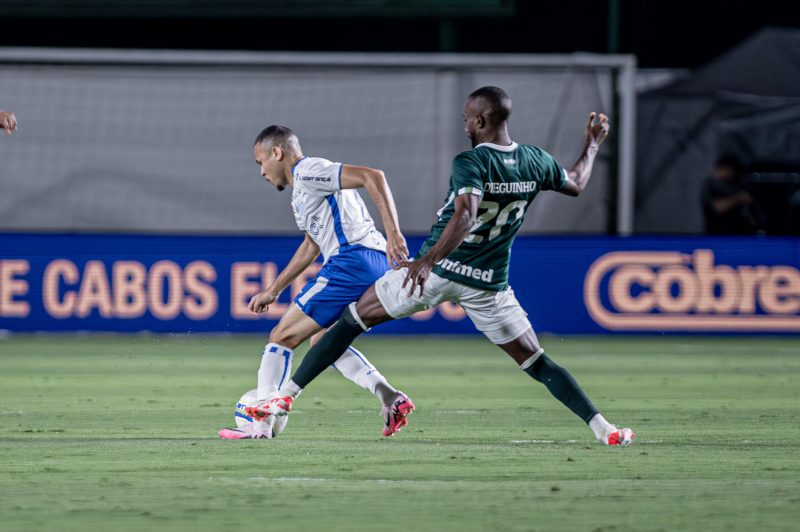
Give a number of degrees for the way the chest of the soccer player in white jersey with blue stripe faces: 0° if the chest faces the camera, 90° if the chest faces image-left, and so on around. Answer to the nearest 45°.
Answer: approximately 90°

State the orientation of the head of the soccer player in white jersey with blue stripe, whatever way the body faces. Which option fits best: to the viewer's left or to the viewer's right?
to the viewer's left

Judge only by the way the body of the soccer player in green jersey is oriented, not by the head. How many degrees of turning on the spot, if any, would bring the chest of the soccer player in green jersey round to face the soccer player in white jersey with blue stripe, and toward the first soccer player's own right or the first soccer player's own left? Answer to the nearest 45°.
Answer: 0° — they already face them

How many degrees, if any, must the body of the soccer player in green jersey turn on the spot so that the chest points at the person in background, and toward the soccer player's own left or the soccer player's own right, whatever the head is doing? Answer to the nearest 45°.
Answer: approximately 45° to the soccer player's own right

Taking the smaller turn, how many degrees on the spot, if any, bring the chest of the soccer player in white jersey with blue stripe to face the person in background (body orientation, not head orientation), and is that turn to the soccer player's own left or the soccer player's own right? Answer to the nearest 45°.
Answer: approximately 135° to the soccer player's own right

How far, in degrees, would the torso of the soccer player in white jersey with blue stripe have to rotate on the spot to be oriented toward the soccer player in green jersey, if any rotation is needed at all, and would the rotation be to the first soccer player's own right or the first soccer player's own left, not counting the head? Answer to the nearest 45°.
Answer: approximately 135° to the first soccer player's own left

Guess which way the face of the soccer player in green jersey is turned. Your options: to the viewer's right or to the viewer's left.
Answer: to the viewer's left

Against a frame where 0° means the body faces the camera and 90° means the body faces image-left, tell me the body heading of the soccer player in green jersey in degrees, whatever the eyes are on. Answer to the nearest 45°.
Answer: approximately 135°
